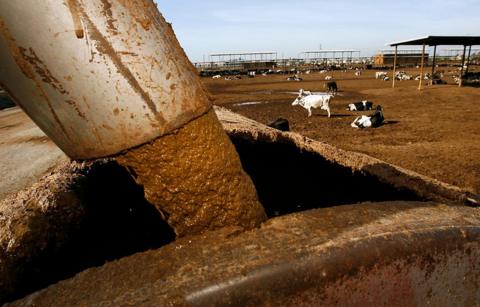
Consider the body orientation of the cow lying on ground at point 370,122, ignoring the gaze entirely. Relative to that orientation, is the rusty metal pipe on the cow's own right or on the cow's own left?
on the cow's own right

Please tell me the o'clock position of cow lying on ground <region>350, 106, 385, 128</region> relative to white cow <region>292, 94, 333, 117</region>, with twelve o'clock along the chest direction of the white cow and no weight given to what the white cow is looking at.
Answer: The cow lying on ground is roughly at 8 o'clock from the white cow.

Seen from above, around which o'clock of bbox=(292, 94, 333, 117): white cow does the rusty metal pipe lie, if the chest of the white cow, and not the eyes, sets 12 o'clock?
The rusty metal pipe is roughly at 9 o'clock from the white cow.

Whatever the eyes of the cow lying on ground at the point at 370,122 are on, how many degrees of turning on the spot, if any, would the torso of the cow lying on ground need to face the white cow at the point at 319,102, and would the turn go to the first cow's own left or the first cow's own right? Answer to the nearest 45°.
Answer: approximately 135° to the first cow's own left

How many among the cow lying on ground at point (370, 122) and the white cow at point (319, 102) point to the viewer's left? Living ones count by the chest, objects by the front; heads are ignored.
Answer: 1

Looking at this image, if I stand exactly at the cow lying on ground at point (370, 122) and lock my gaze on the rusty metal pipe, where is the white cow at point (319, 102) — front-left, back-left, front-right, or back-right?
back-right

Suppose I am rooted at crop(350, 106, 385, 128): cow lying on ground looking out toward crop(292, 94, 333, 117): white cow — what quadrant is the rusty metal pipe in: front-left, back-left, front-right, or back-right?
back-left

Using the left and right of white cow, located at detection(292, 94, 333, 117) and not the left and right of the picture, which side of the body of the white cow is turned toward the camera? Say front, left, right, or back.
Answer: left

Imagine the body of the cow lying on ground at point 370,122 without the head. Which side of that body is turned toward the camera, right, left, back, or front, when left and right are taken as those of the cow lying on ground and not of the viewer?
right
